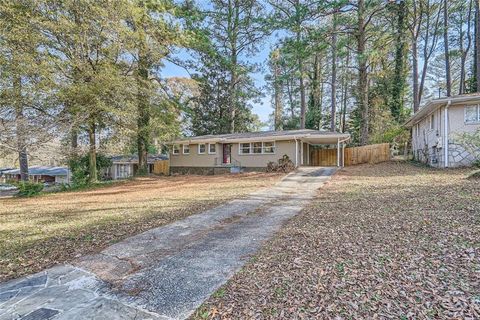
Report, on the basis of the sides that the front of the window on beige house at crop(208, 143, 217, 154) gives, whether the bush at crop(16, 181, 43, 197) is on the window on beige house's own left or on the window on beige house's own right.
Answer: on the window on beige house's own right

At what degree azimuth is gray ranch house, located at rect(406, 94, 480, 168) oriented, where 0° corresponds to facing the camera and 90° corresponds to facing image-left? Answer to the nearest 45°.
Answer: approximately 0°

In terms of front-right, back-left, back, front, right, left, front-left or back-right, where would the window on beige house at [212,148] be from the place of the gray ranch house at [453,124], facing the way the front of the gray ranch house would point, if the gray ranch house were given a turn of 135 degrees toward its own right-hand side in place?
front-left

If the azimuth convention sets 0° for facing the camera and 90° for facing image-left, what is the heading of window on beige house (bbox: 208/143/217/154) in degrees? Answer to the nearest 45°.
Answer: approximately 0°

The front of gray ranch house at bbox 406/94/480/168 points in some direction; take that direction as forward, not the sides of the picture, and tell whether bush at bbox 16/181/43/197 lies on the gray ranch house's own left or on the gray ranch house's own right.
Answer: on the gray ranch house's own right

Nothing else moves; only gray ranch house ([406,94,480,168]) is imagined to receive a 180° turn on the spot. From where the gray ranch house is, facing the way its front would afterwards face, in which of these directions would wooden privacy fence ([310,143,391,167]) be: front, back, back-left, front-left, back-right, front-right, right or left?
front-left

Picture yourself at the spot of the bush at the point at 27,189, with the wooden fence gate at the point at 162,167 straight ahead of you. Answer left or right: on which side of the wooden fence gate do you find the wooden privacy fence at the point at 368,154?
right

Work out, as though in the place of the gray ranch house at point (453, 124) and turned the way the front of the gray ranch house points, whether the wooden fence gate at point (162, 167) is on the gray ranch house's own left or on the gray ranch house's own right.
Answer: on the gray ranch house's own right
